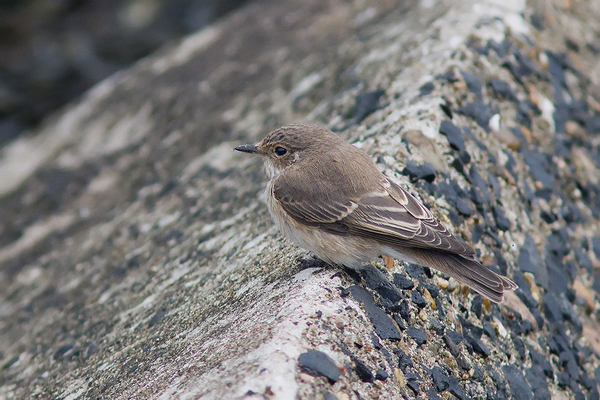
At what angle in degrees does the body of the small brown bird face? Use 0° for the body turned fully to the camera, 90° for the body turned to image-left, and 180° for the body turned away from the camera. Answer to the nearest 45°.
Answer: approximately 90°

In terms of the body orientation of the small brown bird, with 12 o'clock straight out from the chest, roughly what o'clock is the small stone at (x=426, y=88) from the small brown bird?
The small stone is roughly at 4 o'clock from the small brown bird.

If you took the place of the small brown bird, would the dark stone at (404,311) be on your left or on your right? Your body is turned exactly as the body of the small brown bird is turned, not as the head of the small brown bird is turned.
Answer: on your left

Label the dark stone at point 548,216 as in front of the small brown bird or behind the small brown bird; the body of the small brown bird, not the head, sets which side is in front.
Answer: behind

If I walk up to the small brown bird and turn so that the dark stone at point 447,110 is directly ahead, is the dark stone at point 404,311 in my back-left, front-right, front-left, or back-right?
back-right

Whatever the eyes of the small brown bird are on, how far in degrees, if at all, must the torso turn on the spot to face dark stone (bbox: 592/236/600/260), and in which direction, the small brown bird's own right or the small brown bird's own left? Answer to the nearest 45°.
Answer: approximately 180°

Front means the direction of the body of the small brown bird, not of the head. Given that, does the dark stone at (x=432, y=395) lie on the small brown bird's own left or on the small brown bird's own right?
on the small brown bird's own left

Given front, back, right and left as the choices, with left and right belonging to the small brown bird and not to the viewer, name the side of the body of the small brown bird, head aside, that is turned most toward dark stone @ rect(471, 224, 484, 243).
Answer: back

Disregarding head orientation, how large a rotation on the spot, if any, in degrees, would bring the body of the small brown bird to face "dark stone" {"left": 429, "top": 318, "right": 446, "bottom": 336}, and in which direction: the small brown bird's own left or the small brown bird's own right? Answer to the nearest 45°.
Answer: approximately 90° to the small brown bird's own left
